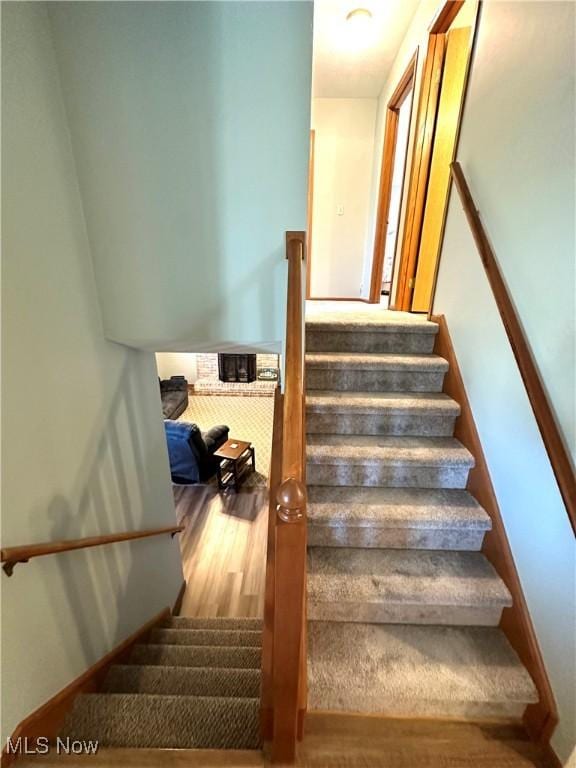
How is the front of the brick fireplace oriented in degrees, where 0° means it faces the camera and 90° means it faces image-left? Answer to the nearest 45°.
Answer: approximately 0°

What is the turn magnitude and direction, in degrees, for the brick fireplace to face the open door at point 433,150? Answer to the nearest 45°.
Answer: approximately 45° to its left

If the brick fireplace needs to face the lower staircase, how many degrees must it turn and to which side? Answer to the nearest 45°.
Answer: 0° — it already faces it

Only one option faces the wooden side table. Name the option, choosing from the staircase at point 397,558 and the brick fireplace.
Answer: the brick fireplace

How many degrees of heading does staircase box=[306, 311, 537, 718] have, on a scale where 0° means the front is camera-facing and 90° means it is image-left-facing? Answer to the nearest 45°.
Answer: approximately 0°

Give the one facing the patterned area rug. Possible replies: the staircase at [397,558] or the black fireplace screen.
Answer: the black fireplace screen

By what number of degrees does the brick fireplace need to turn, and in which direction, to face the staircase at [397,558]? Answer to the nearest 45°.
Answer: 0° — it already faces it

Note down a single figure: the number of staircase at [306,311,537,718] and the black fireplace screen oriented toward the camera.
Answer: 2

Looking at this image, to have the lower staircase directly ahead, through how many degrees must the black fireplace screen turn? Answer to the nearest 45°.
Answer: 0° — it already faces it

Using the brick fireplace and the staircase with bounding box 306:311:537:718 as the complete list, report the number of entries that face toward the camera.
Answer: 2

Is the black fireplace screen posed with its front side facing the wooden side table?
yes
